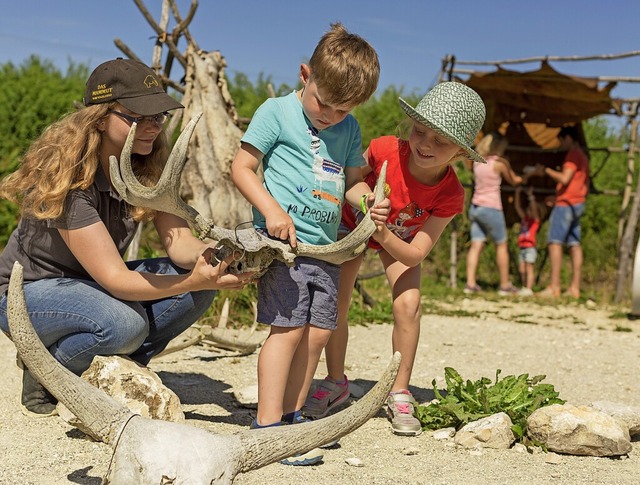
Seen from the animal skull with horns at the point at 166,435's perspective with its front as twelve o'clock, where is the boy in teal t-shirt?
The boy in teal t-shirt is roughly at 7 o'clock from the animal skull with horns.

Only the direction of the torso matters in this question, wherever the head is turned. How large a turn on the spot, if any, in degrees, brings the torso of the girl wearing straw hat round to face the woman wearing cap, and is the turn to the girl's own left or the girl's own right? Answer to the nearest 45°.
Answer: approximately 45° to the girl's own right

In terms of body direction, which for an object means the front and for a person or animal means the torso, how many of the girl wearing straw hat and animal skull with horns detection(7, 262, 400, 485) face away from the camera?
0

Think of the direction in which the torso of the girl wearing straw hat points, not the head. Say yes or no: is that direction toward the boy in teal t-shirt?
yes

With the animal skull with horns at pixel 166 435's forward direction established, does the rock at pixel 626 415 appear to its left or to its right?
on its left

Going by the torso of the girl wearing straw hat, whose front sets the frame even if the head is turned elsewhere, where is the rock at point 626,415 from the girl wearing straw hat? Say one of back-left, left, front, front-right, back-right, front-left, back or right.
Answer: back-left

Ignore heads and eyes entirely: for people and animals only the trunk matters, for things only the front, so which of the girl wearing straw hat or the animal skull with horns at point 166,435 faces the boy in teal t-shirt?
the girl wearing straw hat

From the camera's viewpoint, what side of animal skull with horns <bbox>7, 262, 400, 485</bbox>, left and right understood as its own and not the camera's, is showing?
front

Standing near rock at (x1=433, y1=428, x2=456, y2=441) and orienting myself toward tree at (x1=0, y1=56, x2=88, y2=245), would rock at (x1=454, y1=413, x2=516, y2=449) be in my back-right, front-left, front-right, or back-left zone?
back-right

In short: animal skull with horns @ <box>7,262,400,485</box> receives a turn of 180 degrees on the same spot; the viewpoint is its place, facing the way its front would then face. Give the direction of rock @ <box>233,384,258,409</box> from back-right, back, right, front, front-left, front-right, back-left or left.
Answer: front

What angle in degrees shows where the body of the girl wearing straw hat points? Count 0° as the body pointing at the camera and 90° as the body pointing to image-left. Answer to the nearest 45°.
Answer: approximately 45°

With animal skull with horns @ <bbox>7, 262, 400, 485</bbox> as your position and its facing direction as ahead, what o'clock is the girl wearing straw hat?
The girl wearing straw hat is roughly at 7 o'clock from the animal skull with horns.

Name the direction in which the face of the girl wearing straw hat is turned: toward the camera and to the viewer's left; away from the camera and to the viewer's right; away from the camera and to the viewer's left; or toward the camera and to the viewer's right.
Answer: toward the camera and to the viewer's left

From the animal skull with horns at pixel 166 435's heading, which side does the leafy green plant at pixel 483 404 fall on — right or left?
on its left

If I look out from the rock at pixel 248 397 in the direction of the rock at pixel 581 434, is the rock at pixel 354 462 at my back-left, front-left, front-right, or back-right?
front-right
